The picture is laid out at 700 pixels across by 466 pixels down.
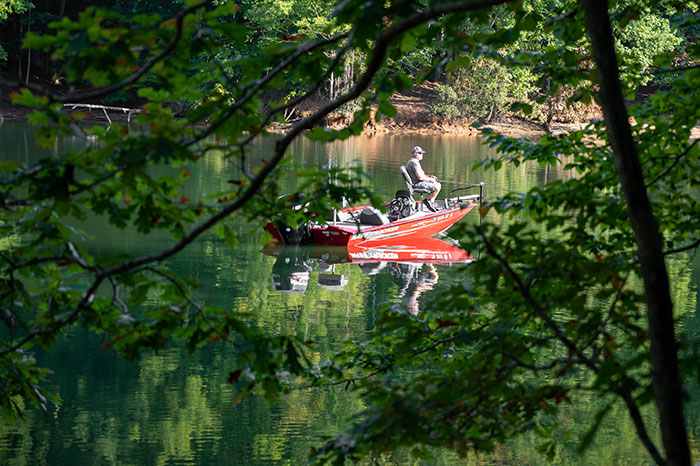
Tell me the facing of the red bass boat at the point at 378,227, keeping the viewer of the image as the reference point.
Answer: facing away from the viewer and to the right of the viewer

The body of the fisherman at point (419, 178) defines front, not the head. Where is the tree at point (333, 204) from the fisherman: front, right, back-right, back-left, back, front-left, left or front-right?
right

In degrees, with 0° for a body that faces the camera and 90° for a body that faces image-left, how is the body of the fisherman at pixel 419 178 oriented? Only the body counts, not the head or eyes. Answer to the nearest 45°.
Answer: approximately 270°

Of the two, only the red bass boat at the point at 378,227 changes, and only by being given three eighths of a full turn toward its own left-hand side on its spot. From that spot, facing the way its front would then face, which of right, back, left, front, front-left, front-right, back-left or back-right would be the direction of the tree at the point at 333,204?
left
